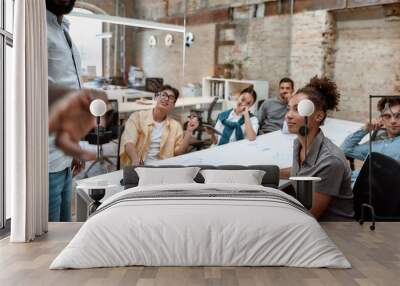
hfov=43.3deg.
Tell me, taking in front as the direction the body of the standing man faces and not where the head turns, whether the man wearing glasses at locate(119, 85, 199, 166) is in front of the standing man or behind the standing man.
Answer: in front

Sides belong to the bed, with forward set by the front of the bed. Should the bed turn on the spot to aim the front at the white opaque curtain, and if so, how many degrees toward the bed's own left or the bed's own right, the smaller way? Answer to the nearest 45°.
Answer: approximately 135° to the bed's own right

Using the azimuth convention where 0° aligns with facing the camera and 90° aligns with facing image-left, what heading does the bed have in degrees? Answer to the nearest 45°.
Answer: approximately 0°

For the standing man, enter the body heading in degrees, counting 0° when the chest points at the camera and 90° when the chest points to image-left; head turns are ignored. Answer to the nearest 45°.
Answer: approximately 315°
